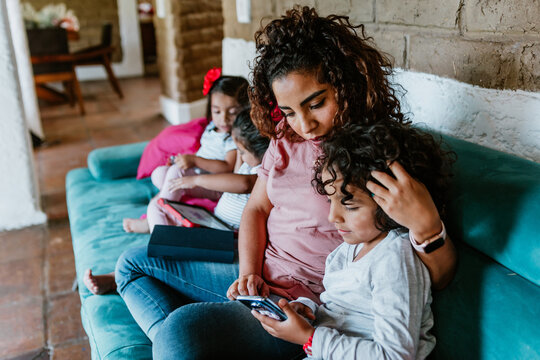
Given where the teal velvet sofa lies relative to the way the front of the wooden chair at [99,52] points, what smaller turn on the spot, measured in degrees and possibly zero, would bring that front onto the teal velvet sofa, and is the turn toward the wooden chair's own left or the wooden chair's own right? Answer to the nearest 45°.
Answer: approximately 90° to the wooden chair's own left

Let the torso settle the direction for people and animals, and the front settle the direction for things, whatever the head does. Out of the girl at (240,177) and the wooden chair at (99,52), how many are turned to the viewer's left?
2

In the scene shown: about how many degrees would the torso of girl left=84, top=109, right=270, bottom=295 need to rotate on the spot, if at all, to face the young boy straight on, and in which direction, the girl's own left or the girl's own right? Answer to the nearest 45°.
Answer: approximately 90° to the girl's own left

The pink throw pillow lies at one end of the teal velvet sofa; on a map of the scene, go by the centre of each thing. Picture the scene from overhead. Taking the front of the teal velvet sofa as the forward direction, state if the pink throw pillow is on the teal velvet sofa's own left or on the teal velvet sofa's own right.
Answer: on the teal velvet sofa's own right

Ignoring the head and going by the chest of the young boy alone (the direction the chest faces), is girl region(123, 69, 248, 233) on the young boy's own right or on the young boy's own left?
on the young boy's own right

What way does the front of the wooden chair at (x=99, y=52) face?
to the viewer's left

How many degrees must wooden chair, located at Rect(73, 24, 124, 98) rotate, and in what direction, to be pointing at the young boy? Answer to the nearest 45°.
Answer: approximately 90° to its left

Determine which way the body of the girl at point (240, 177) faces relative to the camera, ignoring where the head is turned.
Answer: to the viewer's left

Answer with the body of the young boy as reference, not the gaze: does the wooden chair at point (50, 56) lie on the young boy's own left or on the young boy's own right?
on the young boy's own right

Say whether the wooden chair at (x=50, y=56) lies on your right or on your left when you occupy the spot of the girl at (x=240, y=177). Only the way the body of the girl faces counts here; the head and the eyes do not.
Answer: on your right
